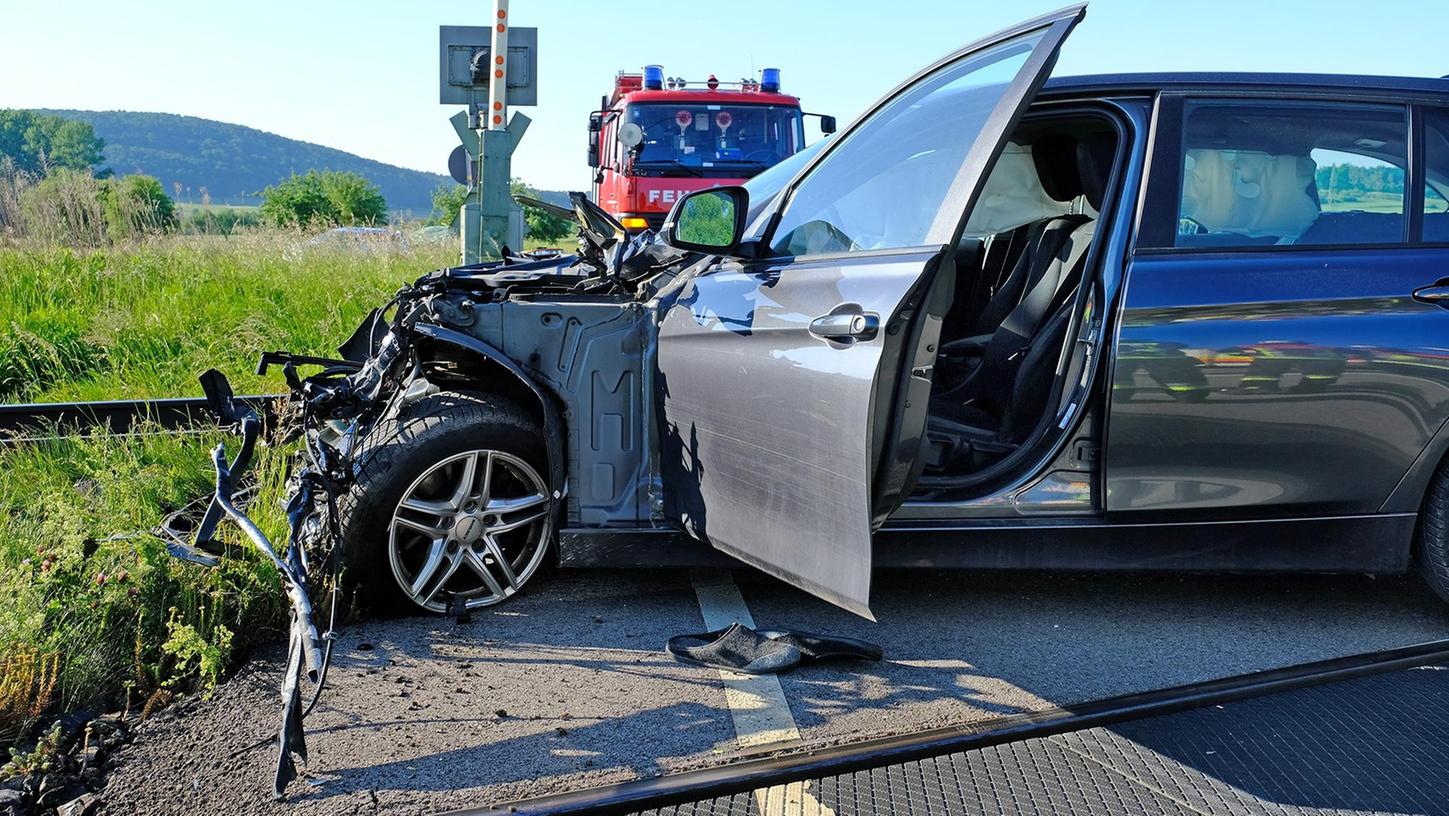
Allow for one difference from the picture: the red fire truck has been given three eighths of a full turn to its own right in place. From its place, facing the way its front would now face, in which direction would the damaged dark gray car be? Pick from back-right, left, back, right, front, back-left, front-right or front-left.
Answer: back-left

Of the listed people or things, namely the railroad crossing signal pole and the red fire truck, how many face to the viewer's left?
0

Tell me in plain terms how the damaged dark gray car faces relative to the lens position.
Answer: facing to the left of the viewer

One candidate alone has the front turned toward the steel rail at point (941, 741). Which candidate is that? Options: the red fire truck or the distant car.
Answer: the red fire truck

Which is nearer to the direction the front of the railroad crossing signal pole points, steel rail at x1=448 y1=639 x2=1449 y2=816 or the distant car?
the distant car

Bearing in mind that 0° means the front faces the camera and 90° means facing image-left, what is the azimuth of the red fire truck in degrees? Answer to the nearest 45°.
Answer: approximately 0°

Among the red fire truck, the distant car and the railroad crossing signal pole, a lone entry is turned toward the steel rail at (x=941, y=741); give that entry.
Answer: the red fire truck

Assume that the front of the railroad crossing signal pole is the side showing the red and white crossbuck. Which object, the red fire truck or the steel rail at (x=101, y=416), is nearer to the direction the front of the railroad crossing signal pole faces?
the red fire truck

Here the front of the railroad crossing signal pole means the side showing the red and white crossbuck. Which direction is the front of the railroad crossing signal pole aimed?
away from the camera

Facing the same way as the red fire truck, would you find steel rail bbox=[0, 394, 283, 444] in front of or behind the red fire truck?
in front
